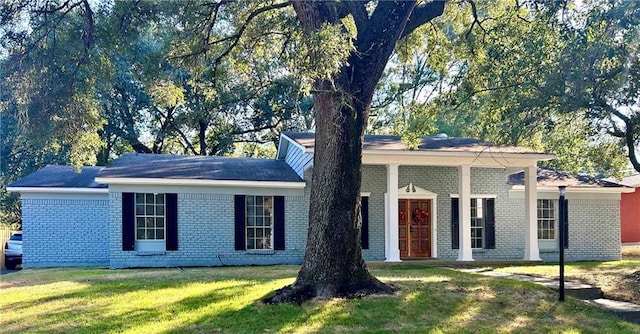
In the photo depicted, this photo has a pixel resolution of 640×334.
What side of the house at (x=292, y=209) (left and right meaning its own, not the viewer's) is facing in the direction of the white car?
right

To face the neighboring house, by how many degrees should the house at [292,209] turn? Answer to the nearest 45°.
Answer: approximately 135° to its left

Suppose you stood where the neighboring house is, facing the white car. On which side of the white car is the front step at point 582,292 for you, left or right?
left

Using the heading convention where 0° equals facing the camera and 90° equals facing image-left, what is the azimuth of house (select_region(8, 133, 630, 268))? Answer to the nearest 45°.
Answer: approximately 0°

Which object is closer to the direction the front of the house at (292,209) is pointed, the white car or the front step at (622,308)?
the front step

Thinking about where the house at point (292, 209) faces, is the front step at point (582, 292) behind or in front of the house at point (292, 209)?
in front
